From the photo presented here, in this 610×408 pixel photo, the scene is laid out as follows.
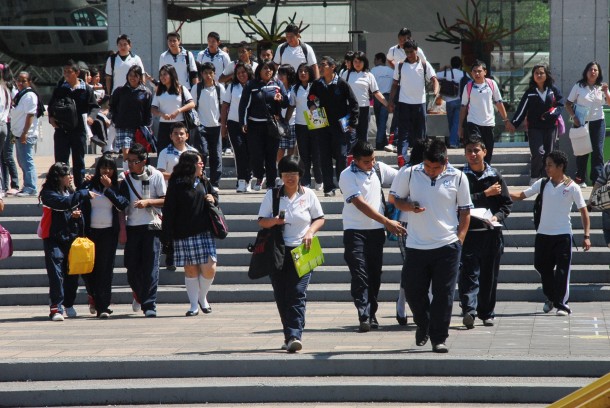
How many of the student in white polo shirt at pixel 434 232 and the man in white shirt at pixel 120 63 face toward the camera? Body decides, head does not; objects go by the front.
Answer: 2

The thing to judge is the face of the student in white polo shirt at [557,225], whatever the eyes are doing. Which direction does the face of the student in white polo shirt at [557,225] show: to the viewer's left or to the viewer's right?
to the viewer's left

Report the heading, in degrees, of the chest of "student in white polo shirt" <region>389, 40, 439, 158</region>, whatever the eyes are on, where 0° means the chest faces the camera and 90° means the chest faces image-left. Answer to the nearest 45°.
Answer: approximately 0°

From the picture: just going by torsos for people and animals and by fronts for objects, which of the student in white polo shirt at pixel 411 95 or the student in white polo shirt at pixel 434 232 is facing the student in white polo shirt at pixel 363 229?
the student in white polo shirt at pixel 411 95

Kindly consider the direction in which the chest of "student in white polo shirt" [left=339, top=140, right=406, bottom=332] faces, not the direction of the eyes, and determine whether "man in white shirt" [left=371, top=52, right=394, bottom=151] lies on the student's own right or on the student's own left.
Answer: on the student's own left

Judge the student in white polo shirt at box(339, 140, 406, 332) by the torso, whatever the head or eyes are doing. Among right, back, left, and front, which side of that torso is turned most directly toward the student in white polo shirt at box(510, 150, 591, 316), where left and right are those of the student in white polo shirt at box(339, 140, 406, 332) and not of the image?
left

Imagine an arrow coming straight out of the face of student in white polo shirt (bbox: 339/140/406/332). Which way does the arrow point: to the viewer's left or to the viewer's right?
to the viewer's right

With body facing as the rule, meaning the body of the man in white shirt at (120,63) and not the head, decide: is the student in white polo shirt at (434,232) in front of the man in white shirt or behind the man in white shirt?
in front

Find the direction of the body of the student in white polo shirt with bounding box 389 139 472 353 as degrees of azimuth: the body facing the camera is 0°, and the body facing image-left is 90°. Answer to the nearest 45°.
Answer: approximately 0°

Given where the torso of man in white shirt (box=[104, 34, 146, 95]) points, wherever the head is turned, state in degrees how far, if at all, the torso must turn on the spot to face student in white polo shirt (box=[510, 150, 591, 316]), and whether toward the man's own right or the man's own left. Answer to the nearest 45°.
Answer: approximately 45° to the man's own left

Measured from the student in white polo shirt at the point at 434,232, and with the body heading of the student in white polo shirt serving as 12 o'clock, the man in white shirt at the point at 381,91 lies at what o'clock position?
The man in white shirt is roughly at 6 o'clock from the student in white polo shirt.
